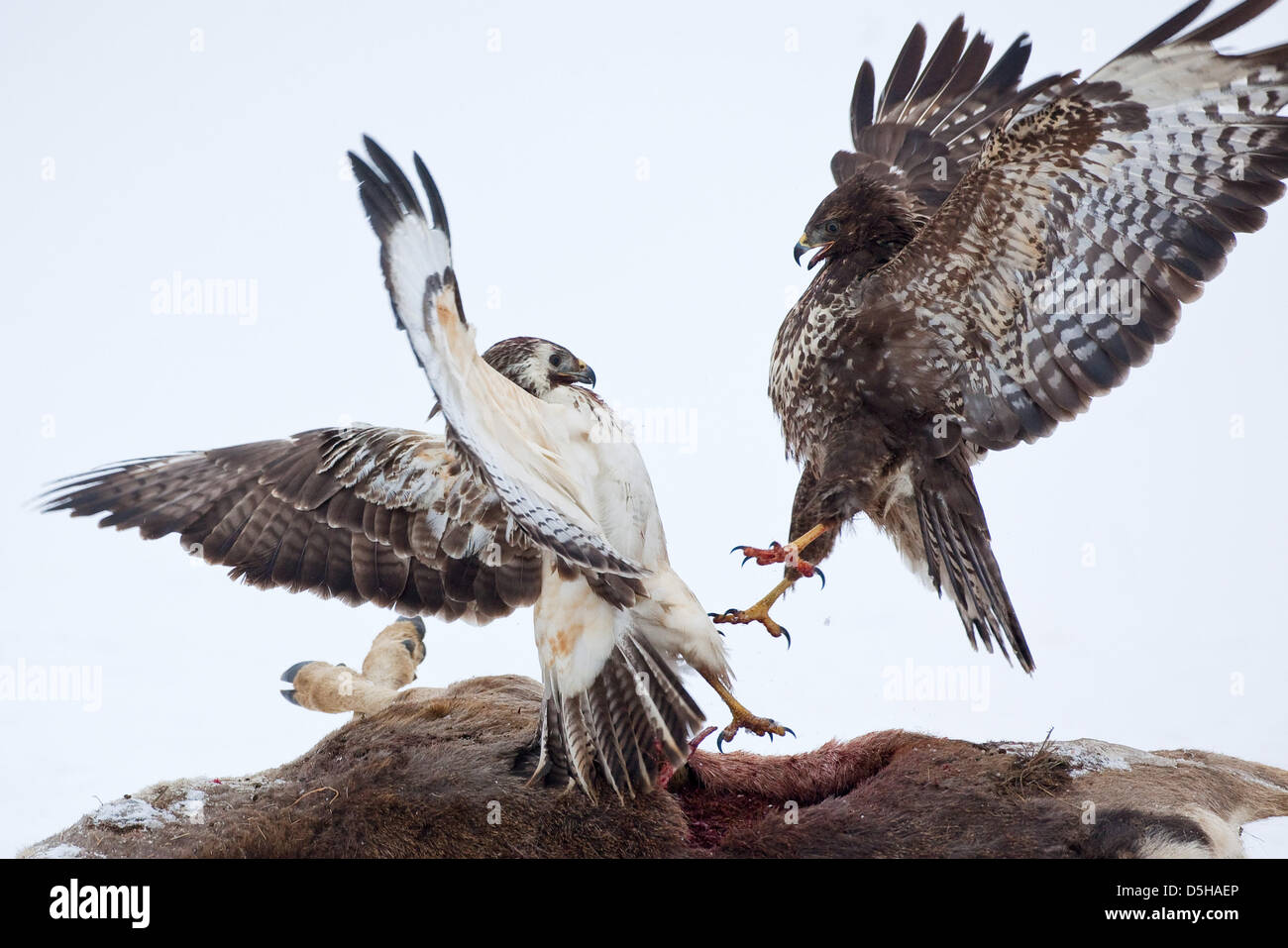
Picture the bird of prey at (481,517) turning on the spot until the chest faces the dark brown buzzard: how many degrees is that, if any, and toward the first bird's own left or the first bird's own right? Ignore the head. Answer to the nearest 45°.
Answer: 0° — it already faces it

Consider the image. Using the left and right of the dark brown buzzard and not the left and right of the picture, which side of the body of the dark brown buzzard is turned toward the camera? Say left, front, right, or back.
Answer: left

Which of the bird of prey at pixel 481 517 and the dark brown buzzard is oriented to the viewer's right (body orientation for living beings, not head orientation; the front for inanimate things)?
the bird of prey

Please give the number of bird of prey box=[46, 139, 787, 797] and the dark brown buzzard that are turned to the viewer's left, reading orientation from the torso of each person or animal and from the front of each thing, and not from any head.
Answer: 1

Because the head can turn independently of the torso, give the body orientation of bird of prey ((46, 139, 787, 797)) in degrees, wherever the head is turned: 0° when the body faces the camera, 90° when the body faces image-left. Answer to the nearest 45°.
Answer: approximately 270°
